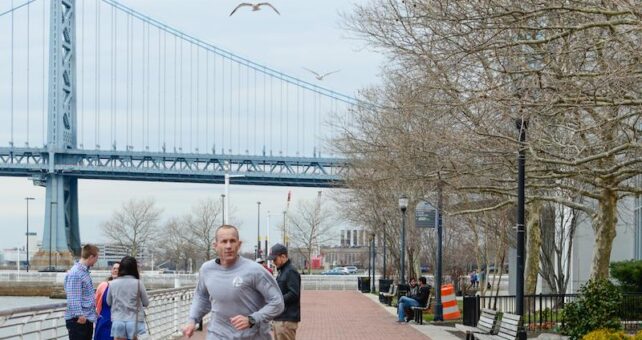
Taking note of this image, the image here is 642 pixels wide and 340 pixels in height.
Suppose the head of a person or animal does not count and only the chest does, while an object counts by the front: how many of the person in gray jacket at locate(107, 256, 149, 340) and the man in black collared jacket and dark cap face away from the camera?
1

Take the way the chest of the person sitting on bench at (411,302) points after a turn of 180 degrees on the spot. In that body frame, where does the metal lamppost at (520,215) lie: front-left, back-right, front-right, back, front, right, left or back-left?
right

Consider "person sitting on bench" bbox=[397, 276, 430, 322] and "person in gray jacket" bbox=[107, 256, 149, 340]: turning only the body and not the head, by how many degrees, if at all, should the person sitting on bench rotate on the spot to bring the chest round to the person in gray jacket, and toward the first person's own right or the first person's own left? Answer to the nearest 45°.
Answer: approximately 90° to the first person's own left

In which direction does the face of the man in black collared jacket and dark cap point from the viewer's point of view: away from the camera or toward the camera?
toward the camera

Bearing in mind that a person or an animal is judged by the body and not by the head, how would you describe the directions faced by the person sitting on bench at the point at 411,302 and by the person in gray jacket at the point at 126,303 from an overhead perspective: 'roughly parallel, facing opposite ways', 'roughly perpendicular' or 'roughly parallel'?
roughly perpendicular

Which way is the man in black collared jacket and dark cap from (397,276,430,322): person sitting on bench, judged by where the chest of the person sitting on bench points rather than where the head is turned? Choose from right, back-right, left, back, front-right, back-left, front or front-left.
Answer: left

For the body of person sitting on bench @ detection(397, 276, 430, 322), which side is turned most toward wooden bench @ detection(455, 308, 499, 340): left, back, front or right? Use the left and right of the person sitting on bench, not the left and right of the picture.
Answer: left

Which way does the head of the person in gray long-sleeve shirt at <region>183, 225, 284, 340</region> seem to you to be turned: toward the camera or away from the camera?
toward the camera

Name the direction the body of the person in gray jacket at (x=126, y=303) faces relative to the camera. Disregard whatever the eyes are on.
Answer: away from the camera
